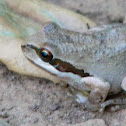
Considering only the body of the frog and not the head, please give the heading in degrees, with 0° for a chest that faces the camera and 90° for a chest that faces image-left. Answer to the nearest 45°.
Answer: approximately 90°
